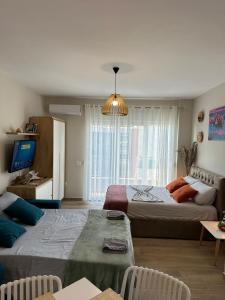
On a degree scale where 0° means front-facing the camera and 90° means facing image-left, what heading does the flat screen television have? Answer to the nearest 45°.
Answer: approximately 315°

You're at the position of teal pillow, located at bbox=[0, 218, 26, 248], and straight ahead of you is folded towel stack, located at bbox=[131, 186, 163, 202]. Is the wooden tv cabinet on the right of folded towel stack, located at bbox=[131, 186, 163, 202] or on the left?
left

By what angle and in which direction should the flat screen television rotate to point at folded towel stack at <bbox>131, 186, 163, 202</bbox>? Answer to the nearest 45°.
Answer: approximately 45° to its left

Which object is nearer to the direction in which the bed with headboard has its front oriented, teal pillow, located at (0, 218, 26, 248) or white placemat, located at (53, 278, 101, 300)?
the teal pillow

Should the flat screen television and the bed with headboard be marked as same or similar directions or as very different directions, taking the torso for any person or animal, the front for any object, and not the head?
very different directions

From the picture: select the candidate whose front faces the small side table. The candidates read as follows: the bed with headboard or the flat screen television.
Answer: the flat screen television

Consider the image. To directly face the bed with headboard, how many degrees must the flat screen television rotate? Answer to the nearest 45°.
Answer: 0° — it already faces it

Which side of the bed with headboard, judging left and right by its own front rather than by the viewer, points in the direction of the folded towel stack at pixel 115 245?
left

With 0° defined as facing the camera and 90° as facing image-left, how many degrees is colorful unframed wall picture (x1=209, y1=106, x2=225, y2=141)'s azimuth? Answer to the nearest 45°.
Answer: approximately 45°

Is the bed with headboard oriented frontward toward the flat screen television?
yes

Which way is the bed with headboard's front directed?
to the viewer's left
